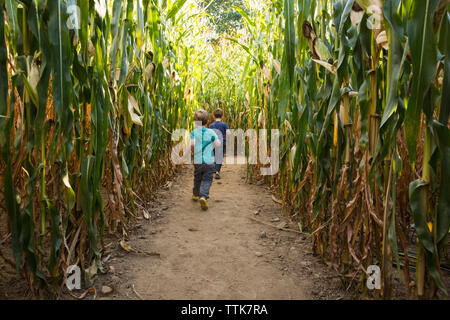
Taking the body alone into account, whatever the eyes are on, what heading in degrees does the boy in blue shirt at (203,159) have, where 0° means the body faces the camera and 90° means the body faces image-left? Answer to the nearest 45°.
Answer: approximately 180°

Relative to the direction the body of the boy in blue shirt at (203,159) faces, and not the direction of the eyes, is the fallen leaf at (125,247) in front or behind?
behind
